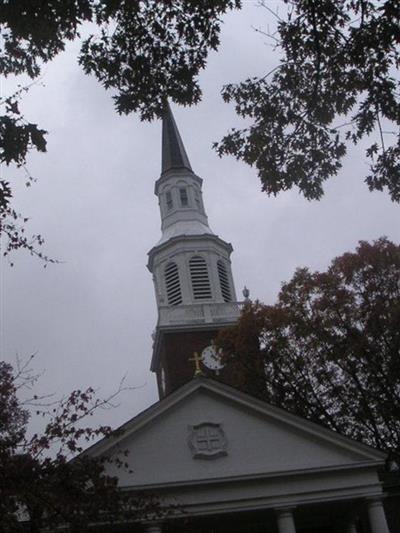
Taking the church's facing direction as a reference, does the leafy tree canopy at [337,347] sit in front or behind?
behind

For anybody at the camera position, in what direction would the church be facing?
facing the viewer
